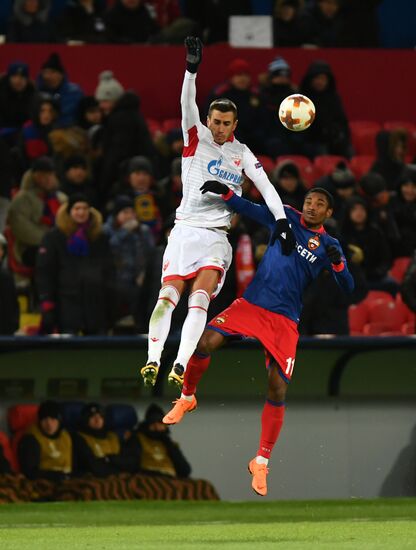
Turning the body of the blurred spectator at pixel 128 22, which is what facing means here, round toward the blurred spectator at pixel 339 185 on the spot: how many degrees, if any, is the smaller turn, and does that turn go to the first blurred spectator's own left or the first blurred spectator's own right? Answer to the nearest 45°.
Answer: approximately 45° to the first blurred spectator's own left

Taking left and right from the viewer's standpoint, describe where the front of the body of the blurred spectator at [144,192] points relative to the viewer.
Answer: facing the viewer

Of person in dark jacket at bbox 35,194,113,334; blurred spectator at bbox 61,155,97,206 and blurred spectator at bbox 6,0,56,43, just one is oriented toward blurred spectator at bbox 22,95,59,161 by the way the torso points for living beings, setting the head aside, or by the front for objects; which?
blurred spectator at bbox 6,0,56,43

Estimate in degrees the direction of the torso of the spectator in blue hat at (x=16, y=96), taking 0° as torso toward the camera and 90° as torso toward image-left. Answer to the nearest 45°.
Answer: approximately 0°

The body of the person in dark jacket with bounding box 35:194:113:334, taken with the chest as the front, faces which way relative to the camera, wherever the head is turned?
toward the camera

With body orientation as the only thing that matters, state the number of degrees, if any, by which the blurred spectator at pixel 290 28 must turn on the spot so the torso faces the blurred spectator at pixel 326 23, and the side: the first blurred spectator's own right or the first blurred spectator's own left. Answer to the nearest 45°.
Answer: approximately 135° to the first blurred spectator's own left

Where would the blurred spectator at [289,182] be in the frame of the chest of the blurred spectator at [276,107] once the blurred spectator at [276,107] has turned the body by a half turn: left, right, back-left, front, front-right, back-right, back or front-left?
back
